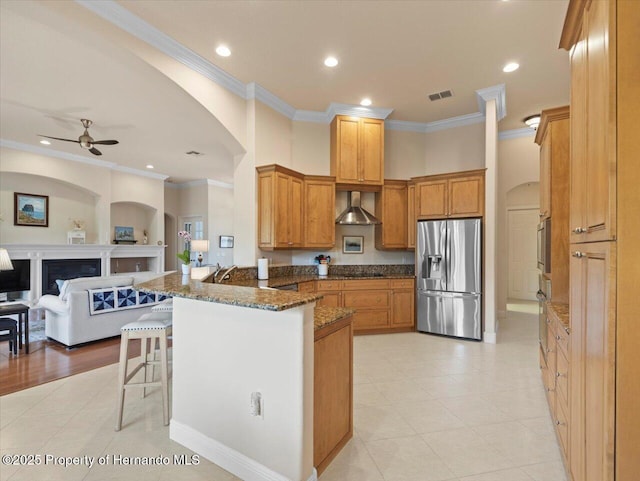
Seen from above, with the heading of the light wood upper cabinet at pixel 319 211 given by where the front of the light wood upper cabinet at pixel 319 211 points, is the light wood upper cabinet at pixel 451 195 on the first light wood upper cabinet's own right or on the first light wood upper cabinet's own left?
on the first light wood upper cabinet's own left

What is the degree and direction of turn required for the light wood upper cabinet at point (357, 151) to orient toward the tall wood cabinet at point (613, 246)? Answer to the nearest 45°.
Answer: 0° — it already faces it

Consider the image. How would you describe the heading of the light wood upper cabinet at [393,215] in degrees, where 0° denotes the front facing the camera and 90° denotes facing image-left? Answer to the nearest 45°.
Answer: approximately 0°

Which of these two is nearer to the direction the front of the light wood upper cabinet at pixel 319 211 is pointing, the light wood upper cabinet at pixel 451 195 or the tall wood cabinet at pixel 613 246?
the tall wood cabinet

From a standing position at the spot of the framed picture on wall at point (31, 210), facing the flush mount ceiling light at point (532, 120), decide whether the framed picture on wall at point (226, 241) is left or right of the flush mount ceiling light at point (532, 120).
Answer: left

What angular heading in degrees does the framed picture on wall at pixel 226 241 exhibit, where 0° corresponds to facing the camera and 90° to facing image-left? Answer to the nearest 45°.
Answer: approximately 0°

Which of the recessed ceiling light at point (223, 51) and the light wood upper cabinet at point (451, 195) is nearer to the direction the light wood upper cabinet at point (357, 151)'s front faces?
the recessed ceiling light
